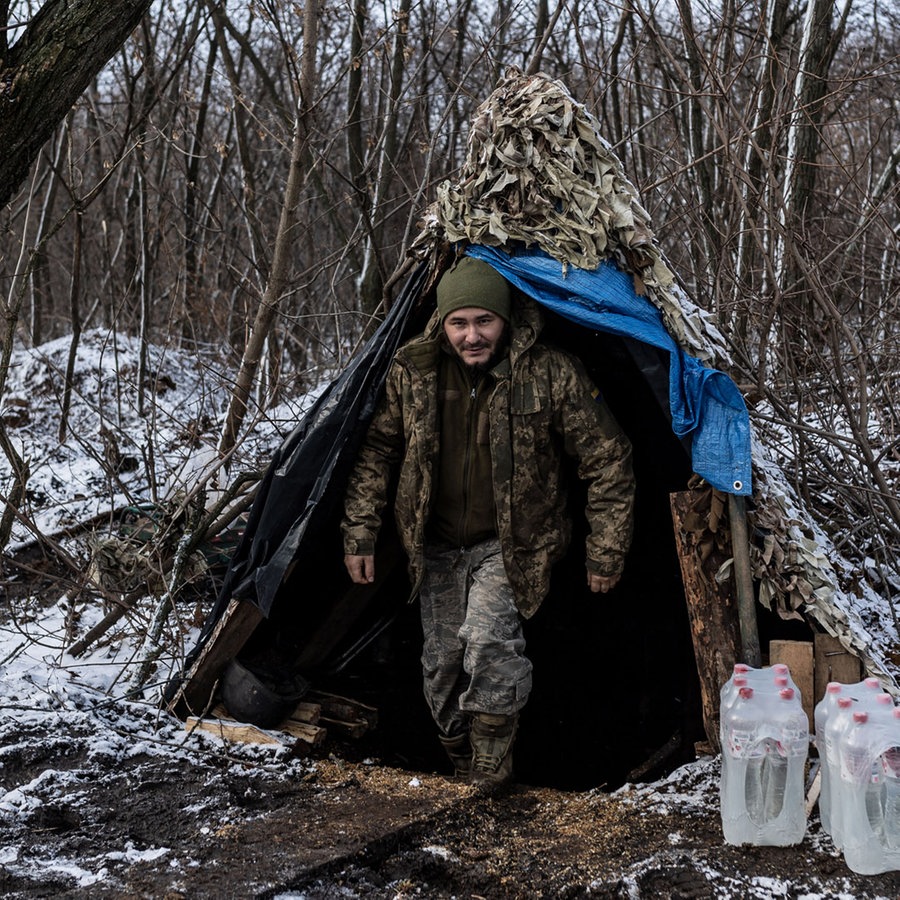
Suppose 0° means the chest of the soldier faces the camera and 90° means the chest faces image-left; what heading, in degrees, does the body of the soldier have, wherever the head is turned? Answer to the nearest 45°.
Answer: approximately 0°

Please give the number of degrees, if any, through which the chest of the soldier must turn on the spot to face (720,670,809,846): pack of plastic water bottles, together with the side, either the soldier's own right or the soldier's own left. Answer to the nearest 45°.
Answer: approximately 45° to the soldier's own left

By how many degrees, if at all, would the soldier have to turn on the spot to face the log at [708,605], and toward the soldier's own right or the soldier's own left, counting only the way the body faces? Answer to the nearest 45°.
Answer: approximately 90° to the soldier's own left

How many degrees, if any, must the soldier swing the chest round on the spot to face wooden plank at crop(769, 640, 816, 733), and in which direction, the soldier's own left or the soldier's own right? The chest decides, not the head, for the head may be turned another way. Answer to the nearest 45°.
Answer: approximately 90° to the soldier's own left
